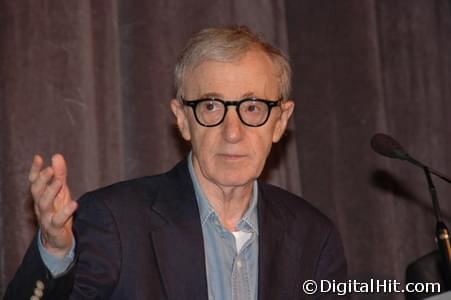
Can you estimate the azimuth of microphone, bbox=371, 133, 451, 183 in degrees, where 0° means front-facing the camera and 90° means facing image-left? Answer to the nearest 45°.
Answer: approximately 90°

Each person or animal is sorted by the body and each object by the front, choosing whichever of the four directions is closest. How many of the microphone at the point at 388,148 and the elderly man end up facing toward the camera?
1

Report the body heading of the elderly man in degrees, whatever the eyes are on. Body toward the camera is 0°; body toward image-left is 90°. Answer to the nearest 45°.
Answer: approximately 0°

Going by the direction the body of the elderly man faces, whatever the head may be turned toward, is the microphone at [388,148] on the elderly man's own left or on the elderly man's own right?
on the elderly man's own left

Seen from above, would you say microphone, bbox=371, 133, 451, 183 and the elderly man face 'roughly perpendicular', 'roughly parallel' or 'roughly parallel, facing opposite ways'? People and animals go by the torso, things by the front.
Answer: roughly perpendicular

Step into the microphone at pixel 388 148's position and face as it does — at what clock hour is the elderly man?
The elderly man is roughly at 12 o'clock from the microphone.
